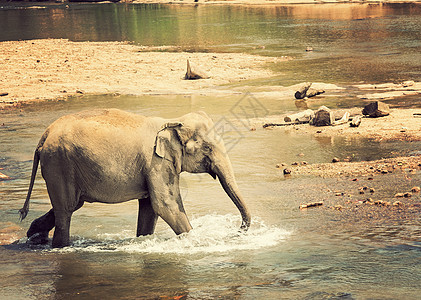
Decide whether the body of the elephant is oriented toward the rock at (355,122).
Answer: no

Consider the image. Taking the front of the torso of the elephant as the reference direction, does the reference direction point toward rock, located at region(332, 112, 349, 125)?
no

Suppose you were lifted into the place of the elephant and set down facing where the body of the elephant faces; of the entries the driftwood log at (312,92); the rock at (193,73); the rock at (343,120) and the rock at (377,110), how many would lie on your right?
0

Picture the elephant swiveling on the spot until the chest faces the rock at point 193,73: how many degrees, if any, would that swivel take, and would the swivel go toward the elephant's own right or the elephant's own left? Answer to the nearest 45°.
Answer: approximately 90° to the elephant's own left

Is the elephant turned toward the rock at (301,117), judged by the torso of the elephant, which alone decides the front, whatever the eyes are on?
no

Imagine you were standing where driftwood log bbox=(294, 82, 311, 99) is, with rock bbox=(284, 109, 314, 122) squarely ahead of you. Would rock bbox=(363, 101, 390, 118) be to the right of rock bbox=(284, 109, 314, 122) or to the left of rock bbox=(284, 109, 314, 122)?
left

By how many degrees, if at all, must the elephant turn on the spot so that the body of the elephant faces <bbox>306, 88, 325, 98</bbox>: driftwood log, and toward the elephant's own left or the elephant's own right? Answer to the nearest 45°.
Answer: approximately 45° to the elephant's own left

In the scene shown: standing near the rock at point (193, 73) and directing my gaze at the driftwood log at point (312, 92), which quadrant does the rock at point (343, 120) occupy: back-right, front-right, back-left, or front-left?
front-right

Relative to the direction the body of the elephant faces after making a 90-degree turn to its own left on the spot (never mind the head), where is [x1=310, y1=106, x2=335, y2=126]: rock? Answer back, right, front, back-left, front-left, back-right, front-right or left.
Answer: front-right

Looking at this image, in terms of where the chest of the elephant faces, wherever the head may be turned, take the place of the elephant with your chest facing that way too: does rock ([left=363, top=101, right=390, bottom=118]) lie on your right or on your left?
on your left

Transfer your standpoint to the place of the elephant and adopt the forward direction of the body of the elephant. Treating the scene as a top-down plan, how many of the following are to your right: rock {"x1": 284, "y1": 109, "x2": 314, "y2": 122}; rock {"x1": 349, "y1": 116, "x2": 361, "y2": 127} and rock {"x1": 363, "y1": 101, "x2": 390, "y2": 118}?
0

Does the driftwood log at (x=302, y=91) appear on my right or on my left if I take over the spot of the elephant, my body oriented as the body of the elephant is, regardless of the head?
on my left

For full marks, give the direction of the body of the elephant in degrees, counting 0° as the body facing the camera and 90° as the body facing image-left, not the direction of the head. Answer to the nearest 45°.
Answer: approximately 270°
